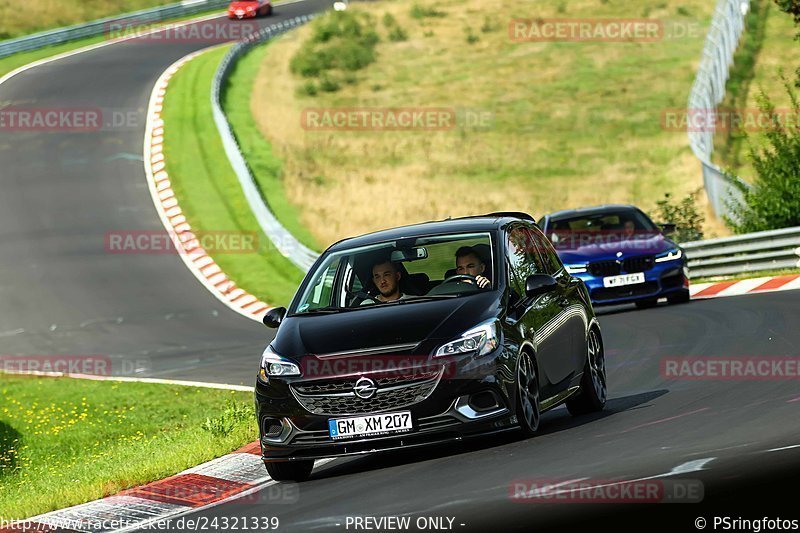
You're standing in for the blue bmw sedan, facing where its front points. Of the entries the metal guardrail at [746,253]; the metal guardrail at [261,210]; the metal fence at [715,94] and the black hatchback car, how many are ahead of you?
1

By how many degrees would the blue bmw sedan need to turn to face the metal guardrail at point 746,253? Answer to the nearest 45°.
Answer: approximately 135° to its left

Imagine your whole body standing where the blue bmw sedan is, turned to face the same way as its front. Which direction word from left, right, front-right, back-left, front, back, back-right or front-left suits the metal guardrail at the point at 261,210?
back-right

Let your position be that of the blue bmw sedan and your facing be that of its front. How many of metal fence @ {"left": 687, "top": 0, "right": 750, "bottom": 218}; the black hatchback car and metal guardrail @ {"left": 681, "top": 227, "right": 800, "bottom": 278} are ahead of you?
1

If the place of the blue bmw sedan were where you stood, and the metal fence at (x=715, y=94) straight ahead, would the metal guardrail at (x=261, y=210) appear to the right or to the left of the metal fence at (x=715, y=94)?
left

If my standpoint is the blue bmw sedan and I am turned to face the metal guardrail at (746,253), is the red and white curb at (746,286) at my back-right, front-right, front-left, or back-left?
front-right

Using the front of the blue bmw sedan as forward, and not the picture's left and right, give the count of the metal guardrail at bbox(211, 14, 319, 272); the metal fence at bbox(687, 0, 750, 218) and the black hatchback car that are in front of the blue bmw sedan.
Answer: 1

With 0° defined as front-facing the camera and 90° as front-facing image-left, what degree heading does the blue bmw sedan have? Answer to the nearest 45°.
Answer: approximately 0°

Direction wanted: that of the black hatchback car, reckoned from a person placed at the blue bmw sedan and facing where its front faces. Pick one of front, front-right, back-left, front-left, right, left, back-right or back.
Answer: front

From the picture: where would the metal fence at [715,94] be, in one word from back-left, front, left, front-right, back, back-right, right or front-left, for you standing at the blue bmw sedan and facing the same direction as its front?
back
